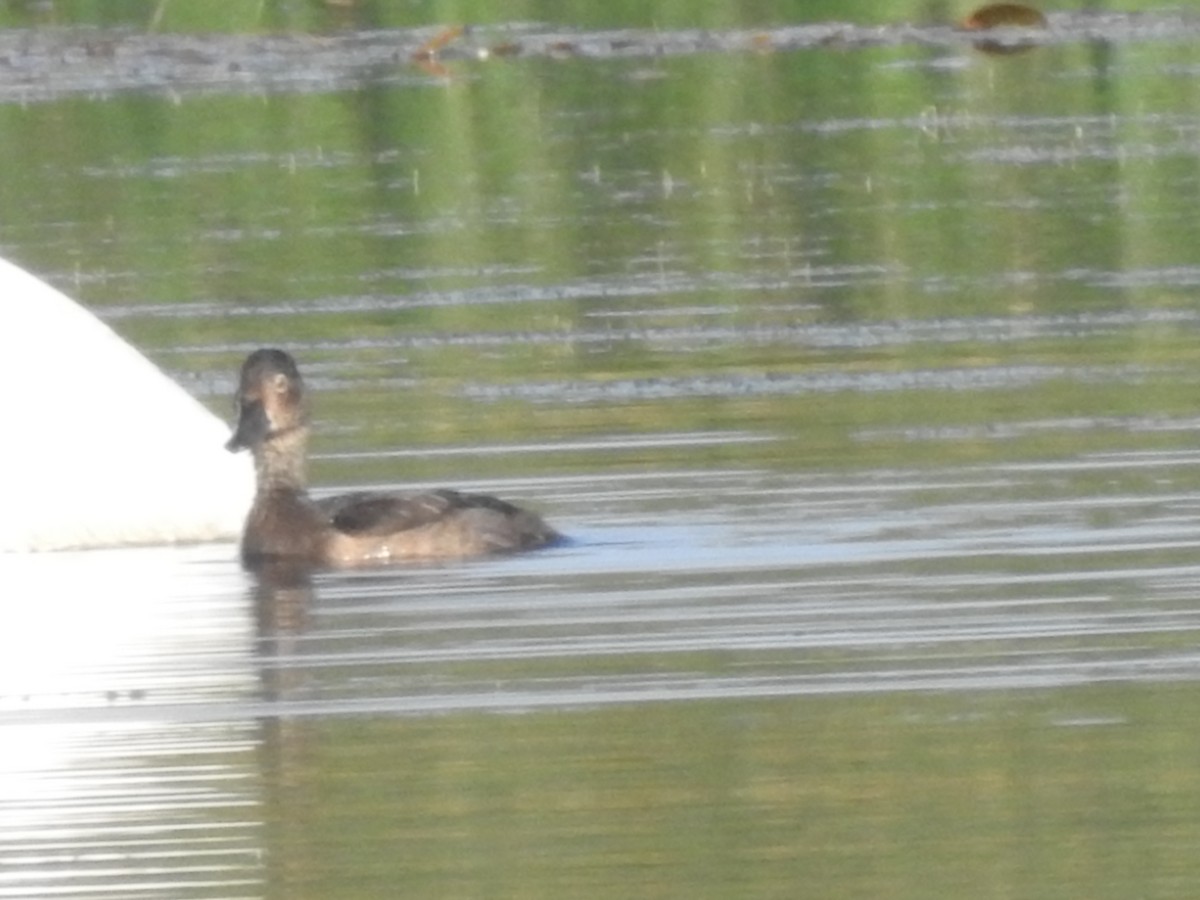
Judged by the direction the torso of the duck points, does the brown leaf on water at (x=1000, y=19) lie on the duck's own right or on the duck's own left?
on the duck's own right

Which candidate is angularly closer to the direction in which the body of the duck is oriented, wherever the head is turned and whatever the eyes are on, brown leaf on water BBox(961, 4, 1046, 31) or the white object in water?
the white object in water

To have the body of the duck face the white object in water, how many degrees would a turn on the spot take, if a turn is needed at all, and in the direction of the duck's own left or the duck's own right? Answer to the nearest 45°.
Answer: approximately 45° to the duck's own right

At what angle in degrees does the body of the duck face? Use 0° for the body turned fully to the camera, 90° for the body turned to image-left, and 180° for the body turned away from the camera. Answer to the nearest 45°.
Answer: approximately 90°
